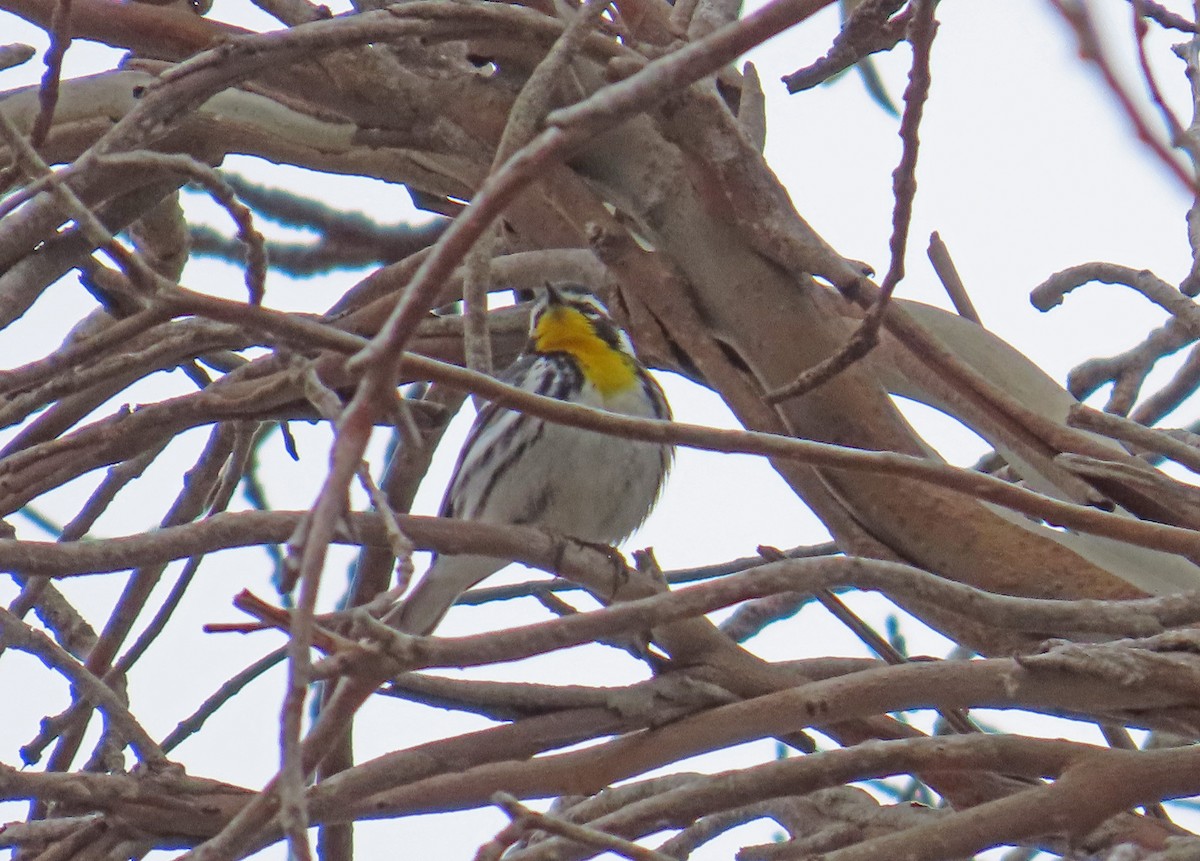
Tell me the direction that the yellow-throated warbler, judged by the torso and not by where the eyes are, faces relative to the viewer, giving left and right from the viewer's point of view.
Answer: facing the viewer and to the right of the viewer
